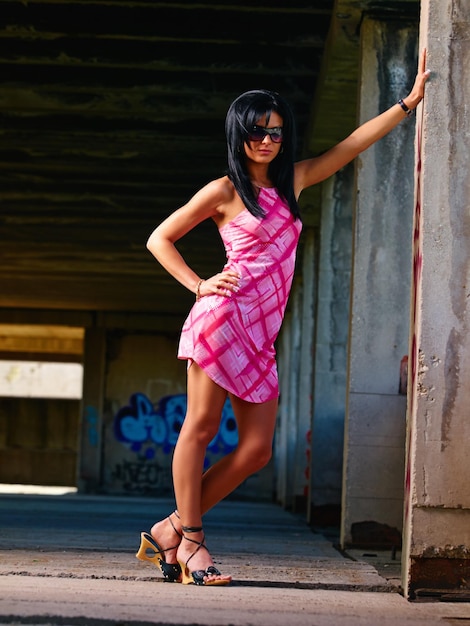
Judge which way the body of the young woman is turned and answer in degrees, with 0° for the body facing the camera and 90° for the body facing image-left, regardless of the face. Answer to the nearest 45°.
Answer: approximately 315°

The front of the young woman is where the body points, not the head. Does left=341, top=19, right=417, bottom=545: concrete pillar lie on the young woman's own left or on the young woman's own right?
on the young woman's own left

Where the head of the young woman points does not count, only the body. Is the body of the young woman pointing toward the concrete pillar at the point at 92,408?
no

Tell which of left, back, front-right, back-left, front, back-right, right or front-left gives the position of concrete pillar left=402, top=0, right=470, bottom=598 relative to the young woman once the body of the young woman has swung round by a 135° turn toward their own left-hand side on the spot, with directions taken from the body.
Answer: right

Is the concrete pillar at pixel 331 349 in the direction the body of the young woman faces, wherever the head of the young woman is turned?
no
